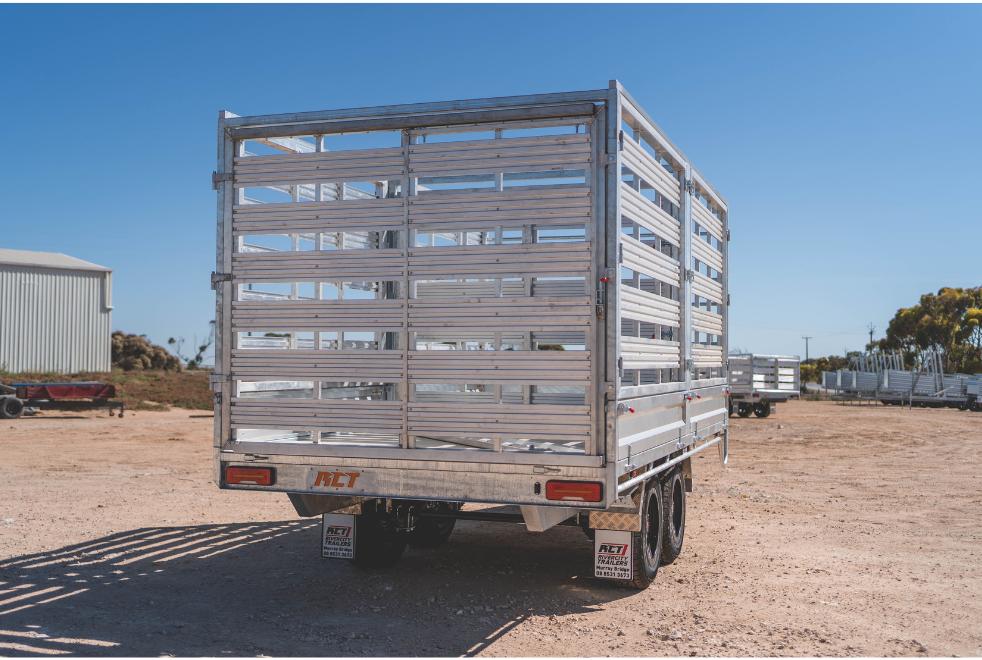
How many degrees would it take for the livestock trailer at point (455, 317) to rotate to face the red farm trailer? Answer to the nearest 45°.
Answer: approximately 90° to its left

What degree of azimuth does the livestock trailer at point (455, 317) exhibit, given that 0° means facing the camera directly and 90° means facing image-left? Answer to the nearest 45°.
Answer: approximately 225°

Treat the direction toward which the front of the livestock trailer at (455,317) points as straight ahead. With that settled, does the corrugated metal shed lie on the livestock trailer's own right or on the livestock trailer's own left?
on the livestock trailer's own left

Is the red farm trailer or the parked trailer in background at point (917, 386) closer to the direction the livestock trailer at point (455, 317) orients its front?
the parked trailer in background

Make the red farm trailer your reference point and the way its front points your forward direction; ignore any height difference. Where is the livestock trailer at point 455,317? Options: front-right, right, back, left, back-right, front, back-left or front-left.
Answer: right

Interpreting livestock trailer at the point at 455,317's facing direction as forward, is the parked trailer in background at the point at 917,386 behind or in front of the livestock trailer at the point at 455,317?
in front

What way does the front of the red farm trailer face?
to the viewer's right

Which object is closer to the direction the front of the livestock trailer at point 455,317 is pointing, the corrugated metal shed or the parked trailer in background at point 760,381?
the parked trailer in background

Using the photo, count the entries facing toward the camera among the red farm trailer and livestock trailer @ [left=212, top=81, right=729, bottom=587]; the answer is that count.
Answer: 0
